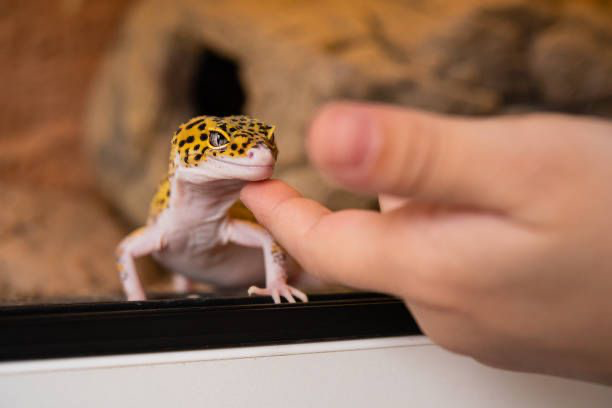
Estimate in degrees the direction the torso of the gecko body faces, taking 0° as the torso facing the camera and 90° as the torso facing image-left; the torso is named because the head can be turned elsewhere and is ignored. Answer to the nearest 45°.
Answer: approximately 0°

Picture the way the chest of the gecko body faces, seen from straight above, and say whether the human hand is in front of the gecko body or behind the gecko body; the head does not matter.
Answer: in front
